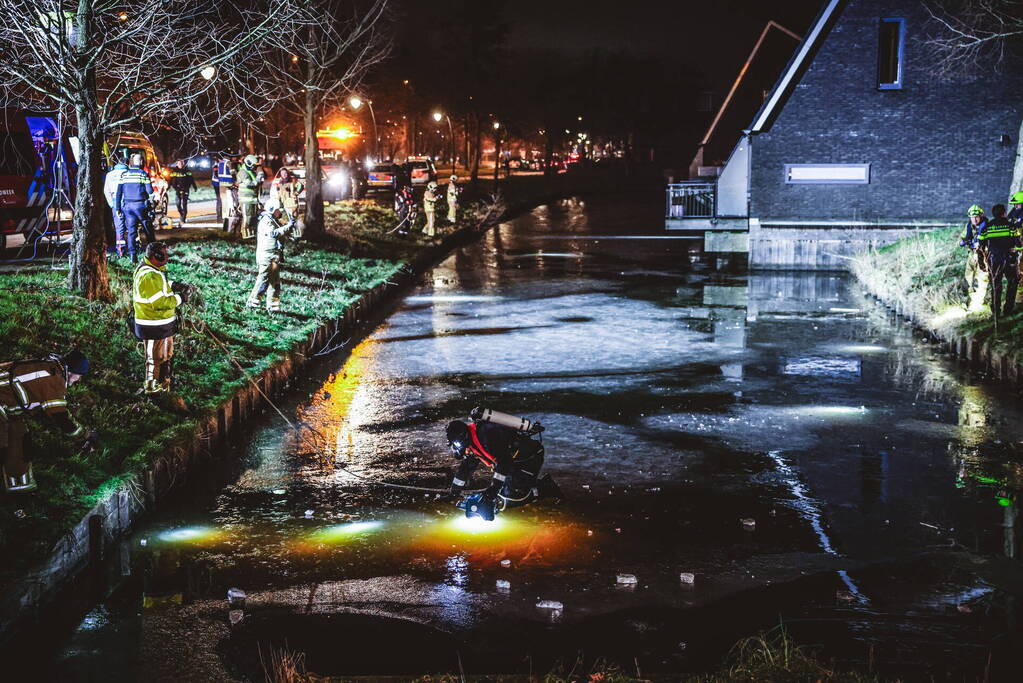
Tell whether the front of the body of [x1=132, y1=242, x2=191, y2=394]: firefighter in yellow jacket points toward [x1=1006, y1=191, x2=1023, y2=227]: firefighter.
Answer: yes

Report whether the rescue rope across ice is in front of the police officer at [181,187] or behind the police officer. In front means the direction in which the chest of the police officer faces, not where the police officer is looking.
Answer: in front

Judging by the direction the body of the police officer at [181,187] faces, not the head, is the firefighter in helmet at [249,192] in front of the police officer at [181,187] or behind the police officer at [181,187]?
in front

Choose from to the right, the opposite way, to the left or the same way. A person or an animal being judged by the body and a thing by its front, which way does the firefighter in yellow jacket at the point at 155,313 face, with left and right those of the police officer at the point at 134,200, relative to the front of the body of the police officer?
to the right

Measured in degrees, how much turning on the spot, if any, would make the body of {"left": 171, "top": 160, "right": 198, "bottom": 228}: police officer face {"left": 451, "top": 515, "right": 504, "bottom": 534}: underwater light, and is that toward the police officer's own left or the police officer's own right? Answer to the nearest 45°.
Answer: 0° — they already face it

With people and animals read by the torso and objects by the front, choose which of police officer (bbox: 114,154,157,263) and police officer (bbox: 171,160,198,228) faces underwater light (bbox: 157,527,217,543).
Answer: police officer (bbox: 171,160,198,228)

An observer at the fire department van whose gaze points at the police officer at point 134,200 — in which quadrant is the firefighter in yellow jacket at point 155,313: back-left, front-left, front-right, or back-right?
front-right

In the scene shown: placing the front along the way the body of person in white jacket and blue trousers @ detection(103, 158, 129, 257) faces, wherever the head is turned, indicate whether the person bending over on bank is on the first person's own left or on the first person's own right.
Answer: on the first person's own right

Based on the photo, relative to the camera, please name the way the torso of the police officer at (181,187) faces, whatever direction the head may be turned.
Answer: toward the camera

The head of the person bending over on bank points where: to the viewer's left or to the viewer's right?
to the viewer's right

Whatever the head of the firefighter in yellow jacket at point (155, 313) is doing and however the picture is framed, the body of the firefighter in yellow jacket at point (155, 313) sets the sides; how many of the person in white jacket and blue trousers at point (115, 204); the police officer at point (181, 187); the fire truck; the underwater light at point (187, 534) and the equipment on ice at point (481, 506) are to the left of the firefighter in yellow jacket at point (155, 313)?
3

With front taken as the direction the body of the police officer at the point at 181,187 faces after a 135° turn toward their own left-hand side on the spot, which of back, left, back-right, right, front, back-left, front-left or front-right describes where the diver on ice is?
back-right

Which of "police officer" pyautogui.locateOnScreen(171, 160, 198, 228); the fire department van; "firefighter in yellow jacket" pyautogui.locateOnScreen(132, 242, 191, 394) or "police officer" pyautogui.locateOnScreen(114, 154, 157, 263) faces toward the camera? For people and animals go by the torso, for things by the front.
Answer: "police officer" pyautogui.locateOnScreen(171, 160, 198, 228)
